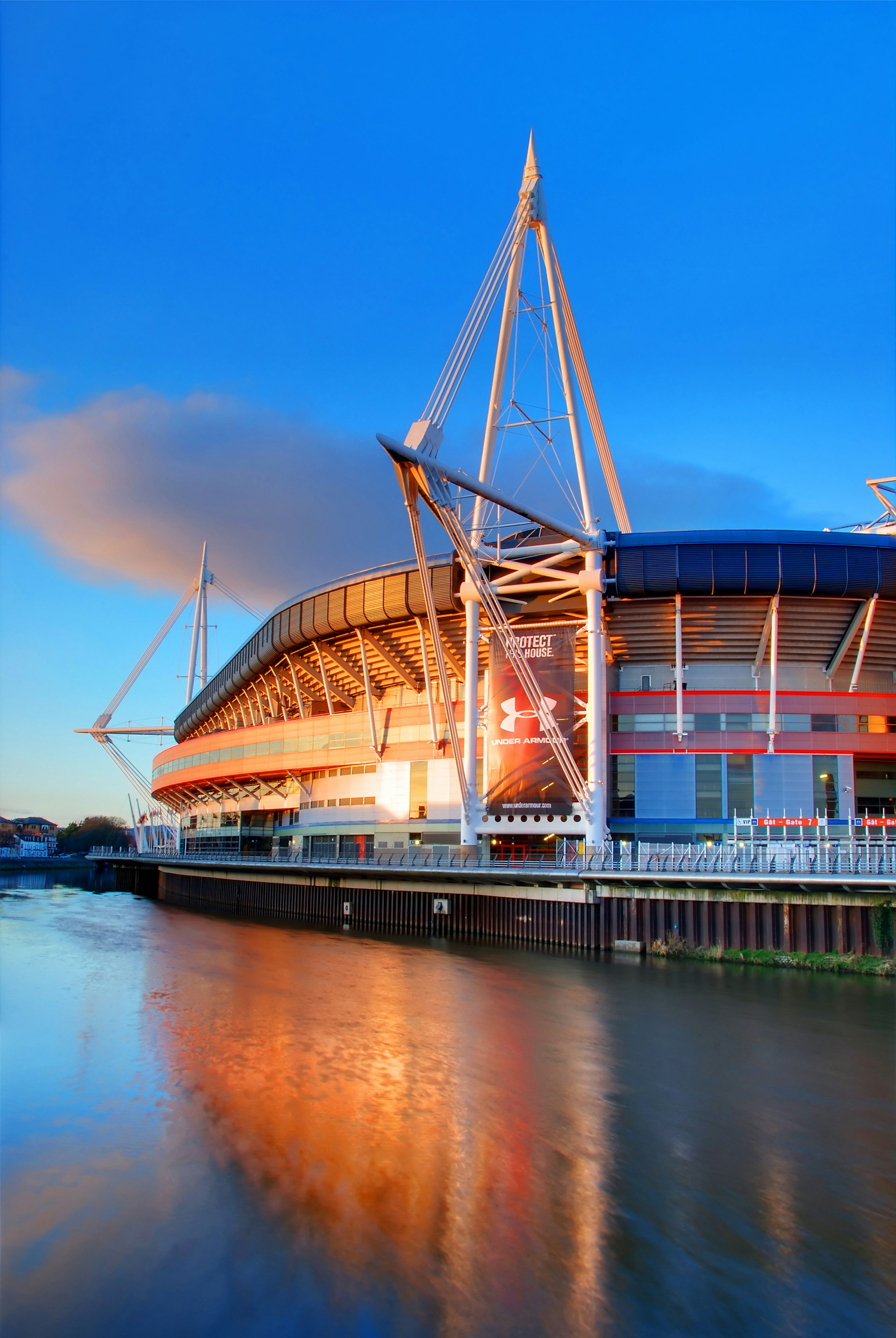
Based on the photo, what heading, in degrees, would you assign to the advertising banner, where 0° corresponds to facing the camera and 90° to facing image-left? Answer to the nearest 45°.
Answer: approximately 0°
